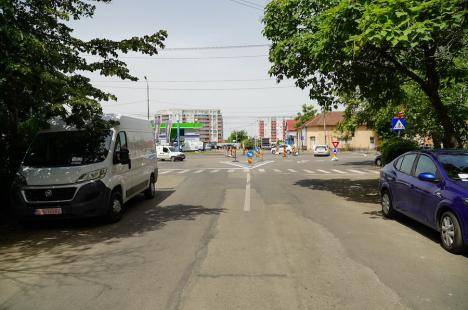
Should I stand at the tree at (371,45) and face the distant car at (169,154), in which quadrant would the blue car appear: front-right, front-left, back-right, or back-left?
back-left

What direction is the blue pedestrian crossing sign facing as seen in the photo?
toward the camera

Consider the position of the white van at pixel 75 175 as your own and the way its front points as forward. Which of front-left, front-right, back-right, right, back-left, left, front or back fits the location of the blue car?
left

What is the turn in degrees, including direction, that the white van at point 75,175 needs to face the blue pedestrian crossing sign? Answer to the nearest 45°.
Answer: approximately 135° to its left

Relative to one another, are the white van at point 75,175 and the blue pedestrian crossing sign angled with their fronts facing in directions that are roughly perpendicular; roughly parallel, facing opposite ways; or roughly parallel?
roughly parallel

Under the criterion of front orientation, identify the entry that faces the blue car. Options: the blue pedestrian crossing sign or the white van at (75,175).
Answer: the blue pedestrian crossing sign

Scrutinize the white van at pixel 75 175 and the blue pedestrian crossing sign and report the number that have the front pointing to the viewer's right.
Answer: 0

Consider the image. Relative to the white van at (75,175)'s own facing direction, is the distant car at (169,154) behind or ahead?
behind

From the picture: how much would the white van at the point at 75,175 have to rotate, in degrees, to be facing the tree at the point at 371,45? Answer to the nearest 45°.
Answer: approximately 135° to its left

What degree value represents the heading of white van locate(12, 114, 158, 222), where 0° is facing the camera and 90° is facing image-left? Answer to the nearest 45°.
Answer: approximately 45°
